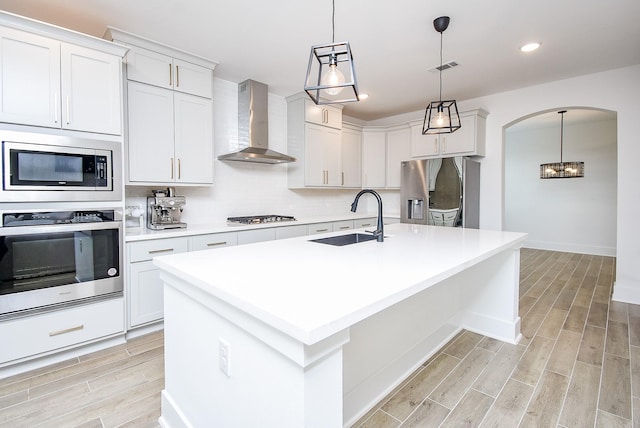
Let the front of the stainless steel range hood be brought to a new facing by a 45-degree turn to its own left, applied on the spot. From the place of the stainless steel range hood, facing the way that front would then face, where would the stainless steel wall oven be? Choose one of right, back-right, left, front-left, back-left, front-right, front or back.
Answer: back-right

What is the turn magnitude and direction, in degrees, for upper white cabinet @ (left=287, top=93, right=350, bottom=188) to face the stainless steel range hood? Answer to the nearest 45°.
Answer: approximately 90° to its right

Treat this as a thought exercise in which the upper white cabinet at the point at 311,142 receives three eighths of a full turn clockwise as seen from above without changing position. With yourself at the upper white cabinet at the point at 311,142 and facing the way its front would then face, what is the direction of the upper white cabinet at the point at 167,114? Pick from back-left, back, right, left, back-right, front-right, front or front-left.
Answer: front-left

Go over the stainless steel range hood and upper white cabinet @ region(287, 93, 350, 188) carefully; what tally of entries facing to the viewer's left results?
0

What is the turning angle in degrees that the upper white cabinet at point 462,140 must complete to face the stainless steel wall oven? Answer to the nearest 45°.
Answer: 0° — it already faces it

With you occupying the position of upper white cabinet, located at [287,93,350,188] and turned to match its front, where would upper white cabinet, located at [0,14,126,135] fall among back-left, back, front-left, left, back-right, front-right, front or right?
right

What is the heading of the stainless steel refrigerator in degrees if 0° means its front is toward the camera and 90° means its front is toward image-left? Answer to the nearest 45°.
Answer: approximately 45°

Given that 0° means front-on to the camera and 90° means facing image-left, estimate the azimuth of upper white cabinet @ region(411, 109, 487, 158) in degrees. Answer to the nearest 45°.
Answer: approximately 45°

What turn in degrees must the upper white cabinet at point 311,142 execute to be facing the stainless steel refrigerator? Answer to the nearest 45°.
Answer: approximately 45° to its left

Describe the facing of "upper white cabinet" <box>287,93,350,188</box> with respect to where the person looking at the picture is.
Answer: facing the viewer and to the right of the viewer
